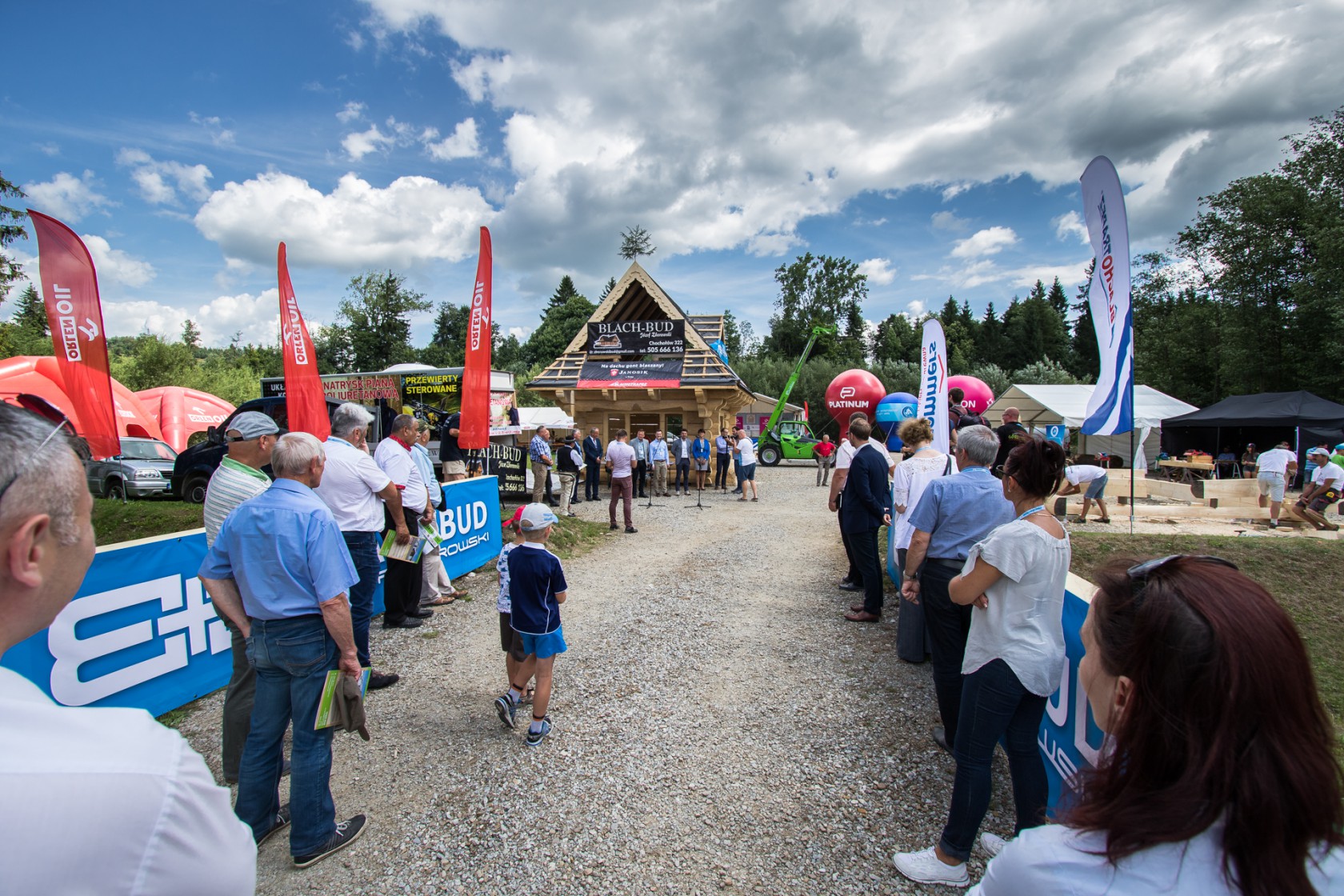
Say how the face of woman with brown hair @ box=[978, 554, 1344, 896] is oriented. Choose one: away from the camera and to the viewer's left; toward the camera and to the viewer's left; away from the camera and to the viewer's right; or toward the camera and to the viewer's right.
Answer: away from the camera and to the viewer's left

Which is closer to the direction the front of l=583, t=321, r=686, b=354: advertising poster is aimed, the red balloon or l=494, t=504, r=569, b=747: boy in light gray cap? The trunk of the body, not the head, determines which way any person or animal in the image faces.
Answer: the boy in light gray cap

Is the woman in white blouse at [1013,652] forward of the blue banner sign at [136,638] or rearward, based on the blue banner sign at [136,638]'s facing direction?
forward

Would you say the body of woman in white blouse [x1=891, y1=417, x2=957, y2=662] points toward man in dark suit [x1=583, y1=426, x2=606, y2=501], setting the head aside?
yes

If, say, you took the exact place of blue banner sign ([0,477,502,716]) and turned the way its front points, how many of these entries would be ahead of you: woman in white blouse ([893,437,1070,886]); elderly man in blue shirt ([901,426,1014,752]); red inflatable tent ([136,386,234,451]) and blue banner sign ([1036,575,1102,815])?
3

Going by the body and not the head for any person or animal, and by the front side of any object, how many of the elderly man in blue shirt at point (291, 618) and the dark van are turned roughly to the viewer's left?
1

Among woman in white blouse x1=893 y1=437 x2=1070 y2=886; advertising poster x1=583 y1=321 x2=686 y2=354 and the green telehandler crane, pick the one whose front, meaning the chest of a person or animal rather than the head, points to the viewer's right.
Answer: the green telehandler crane

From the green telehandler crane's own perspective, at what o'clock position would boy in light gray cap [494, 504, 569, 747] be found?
The boy in light gray cap is roughly at 3 o'clock from the green telehandler crane.

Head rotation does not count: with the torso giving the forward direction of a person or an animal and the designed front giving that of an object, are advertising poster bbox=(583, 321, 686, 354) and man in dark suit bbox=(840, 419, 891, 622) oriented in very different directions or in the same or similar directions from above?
very different directions

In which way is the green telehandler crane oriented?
to the viewer's right

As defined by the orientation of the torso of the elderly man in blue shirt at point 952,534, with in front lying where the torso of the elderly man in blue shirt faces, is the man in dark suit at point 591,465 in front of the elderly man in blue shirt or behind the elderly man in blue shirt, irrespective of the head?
in front

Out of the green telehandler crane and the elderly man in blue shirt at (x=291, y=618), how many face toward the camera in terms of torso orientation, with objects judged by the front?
0

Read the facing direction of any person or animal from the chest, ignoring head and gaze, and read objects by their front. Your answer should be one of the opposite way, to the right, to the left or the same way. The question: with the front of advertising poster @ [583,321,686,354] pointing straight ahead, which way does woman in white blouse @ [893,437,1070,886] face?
the opposite way

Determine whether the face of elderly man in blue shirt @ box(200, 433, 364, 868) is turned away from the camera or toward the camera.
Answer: away from the camera

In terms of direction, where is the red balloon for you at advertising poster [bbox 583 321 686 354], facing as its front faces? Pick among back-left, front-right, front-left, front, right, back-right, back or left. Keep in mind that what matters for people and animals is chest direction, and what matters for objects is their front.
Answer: front-left

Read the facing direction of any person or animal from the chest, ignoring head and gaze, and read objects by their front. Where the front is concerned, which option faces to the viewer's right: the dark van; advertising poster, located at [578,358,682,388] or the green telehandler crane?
the green telehandler crane
